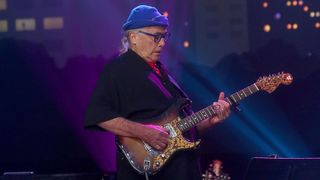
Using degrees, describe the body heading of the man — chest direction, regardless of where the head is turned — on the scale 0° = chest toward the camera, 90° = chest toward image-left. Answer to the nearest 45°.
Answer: approximately 315°

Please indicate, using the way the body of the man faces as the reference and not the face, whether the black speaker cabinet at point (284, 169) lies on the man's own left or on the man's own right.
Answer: on the man's own left

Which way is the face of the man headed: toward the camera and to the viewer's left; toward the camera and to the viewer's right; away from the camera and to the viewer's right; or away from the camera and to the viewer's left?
toward the camera and to the viewer's right
